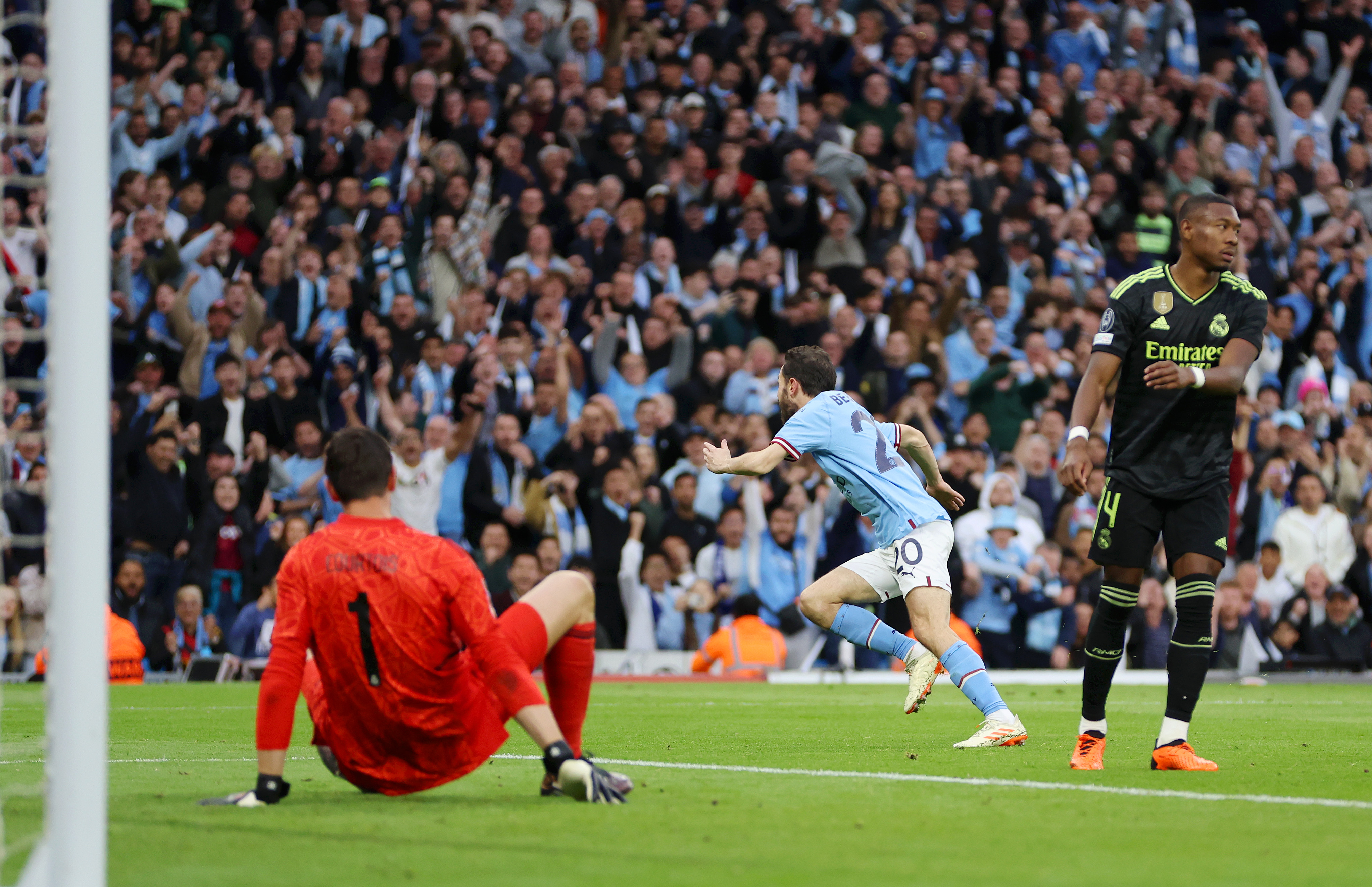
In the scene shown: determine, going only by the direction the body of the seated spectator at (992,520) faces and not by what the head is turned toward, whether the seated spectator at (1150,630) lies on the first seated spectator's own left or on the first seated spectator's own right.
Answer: on the first seated spectator's own left

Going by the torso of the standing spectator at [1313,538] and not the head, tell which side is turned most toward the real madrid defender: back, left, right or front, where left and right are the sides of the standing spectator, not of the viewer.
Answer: front

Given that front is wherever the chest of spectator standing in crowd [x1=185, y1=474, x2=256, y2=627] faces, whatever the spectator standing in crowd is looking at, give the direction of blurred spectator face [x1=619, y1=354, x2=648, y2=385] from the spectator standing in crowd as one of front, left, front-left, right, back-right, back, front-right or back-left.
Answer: left

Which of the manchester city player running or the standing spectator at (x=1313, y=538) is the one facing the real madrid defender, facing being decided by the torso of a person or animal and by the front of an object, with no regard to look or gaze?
the standing spectator

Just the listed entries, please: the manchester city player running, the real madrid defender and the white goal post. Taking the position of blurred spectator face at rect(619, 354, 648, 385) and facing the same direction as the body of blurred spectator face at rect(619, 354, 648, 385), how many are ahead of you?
3

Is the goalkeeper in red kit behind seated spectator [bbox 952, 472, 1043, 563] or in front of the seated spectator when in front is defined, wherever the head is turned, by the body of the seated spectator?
in front

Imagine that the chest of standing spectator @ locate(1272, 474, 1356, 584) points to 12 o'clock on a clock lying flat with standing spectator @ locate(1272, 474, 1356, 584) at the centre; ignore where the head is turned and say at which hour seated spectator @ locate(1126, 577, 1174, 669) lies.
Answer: seated spectator @ locate(1126, 577, 1174, 669) is roughly at 2 o'clock from standing spectator @ locate(1272, 474, 1356, 584).

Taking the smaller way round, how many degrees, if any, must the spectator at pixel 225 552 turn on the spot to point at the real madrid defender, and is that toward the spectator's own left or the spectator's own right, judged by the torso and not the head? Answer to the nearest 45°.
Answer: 0° — they already face them
